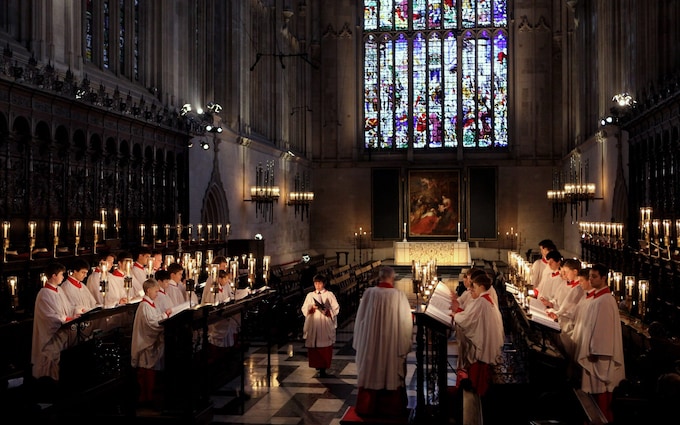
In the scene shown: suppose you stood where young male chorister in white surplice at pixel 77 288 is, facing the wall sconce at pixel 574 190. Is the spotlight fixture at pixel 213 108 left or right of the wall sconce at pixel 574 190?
left

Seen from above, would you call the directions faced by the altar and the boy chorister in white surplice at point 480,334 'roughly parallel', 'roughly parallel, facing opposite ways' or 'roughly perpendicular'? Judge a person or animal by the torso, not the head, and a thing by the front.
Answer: roughly perpendicular

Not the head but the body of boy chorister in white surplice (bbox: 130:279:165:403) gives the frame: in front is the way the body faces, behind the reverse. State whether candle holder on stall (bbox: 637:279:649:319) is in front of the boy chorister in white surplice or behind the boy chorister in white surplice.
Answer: in front

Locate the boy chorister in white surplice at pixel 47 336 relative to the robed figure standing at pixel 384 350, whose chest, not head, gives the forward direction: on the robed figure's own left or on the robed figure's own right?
on the robed figure's own left

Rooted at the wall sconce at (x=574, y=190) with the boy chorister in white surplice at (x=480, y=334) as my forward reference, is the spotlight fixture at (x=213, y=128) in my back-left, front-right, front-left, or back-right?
front-right

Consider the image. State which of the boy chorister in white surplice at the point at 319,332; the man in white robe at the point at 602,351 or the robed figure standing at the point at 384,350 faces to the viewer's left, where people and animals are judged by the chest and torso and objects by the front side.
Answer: the man in white robe

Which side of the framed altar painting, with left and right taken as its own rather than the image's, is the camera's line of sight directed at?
front

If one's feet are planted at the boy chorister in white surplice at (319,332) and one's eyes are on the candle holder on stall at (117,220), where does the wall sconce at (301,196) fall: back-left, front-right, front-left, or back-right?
front-right

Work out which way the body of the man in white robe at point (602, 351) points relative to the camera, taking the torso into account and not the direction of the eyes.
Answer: to the viewer's left

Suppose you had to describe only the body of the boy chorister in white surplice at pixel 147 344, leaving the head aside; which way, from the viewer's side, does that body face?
to the viewer's right

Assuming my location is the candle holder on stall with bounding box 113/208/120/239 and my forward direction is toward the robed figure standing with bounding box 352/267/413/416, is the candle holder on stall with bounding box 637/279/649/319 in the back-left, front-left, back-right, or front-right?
front-left

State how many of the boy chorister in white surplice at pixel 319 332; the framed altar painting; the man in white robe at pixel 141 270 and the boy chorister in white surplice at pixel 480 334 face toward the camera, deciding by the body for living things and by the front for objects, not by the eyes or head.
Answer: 2

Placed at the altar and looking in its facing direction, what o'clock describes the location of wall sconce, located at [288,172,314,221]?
The wall sconce is roughly at 3 o'clock from the altar.

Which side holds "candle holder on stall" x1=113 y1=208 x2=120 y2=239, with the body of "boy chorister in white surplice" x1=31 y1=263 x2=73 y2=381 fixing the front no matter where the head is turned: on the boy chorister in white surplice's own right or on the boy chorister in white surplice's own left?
on the boy chorister in white surplice's own left

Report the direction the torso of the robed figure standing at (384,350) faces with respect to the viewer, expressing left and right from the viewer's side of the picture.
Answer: facing away from the viewer

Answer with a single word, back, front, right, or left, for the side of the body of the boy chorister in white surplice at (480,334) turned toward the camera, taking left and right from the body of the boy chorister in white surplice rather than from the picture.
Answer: left

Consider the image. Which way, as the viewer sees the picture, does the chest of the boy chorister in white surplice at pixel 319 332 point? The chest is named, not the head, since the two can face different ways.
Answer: toward the camera
